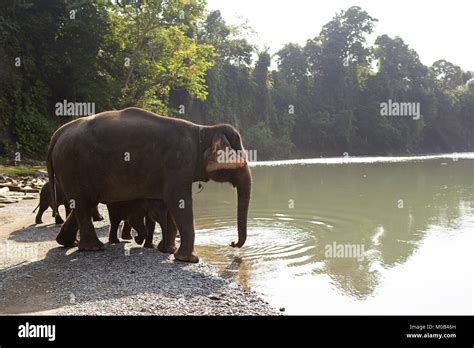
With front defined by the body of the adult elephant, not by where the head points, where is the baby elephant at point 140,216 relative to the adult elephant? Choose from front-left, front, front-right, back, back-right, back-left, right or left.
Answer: left

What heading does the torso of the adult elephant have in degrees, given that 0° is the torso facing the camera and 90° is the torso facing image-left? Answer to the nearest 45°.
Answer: approximately 270°
